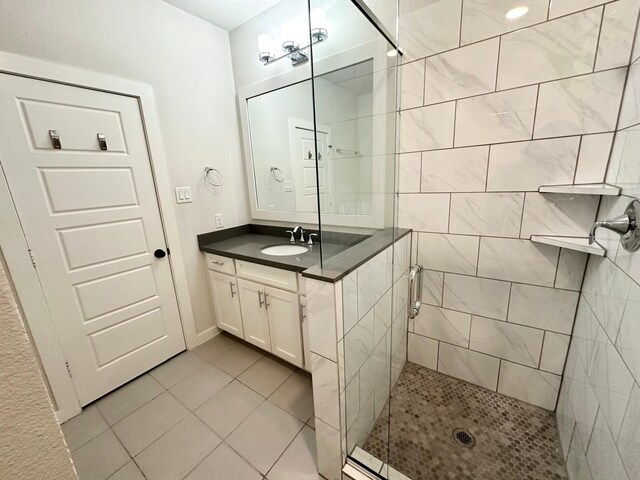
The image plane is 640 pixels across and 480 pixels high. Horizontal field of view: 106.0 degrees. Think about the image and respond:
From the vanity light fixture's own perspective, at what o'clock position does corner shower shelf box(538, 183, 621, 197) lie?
The corner shower shelf is roughly at 9 o'clock from the vanity light fixture.

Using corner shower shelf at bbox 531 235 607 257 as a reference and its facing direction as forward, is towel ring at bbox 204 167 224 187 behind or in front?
in front

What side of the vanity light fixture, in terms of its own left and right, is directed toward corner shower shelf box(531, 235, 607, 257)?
left

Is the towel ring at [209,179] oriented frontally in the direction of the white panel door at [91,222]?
no

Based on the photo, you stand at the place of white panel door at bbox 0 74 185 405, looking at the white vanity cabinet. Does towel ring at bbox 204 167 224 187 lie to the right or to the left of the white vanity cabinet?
left

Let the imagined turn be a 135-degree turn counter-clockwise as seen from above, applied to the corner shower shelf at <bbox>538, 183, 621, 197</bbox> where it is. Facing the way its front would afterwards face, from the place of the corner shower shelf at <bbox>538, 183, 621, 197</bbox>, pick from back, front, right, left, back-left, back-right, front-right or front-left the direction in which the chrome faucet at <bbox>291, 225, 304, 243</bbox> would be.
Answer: back

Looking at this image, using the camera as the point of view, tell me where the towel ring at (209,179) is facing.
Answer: facing the viewer and to the right of the viewer

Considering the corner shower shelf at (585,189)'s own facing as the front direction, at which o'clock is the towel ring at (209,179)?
The towel ring is roughly at 1 o'clock from the corner shower shelf.

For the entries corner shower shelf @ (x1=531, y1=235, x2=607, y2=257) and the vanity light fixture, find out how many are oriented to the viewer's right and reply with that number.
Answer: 0

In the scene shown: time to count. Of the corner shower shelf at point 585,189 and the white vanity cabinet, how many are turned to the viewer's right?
0

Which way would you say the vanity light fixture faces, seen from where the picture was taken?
facing the viewer and to the left of the viewer

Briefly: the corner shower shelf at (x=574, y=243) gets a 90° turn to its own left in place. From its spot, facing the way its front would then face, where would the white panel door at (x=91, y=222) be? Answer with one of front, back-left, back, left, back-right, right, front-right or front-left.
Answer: right

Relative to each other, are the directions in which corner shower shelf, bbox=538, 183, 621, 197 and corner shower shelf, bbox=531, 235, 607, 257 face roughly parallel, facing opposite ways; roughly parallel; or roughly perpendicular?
roughly parallel

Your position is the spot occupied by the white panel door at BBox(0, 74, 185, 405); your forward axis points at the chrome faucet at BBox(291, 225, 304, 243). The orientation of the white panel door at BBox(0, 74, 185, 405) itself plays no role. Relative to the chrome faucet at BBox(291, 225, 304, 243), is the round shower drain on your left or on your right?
right

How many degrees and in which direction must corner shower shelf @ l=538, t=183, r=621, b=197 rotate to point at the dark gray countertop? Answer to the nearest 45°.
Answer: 0° — it already faces it

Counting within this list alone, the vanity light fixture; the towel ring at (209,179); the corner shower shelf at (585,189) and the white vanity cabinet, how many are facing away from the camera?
0

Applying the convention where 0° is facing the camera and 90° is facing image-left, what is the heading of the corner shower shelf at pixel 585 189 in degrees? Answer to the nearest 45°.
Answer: approximately 45°
